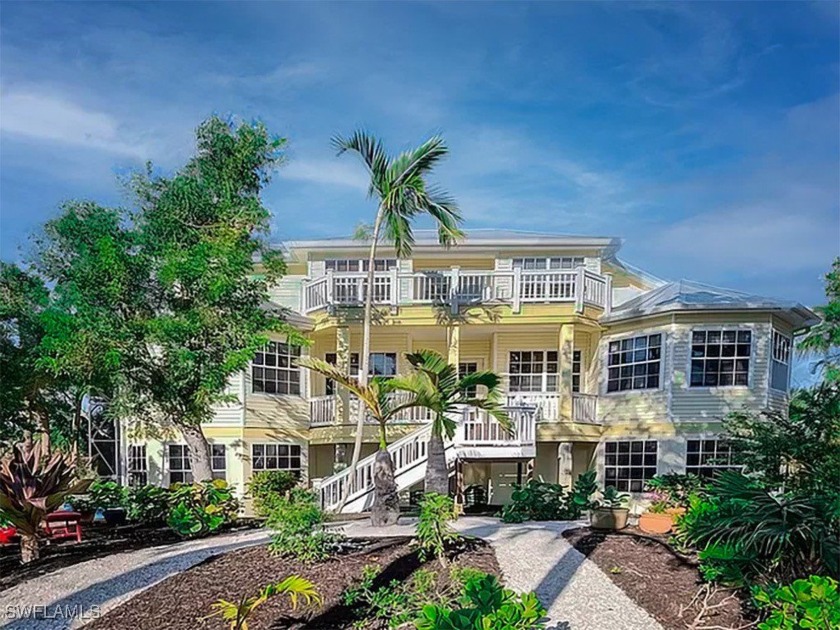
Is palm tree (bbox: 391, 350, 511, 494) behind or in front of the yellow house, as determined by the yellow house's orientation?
in front

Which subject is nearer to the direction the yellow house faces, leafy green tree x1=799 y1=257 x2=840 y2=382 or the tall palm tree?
the tall palm tree

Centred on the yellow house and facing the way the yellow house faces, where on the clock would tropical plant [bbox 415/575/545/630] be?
The tropical plant is roughly at 12 o'clock from the yellow house.

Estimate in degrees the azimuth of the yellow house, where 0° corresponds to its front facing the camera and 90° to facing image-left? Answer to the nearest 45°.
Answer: approximately 0°

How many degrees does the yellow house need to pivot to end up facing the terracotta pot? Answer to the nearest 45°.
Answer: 0° — it already faces it

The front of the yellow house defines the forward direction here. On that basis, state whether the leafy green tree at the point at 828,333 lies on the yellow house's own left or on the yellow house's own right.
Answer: on the yellow house's own left

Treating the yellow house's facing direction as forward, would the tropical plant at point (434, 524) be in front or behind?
in front
